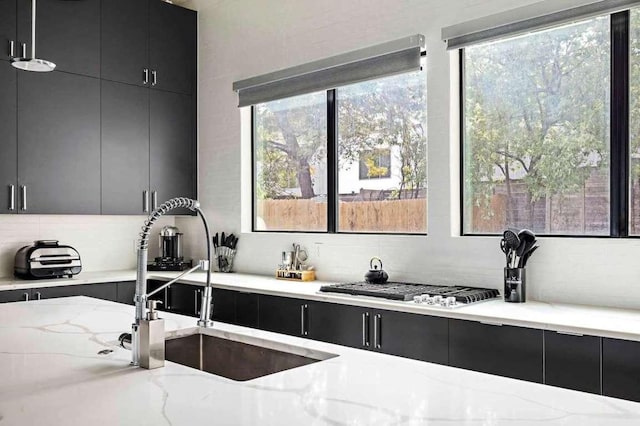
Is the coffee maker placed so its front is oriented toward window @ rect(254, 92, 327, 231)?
no

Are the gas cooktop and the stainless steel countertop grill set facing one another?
no

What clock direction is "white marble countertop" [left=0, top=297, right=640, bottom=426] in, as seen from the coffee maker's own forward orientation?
The white marble countertop is roughly at 12 o'clock from the coffee maker.

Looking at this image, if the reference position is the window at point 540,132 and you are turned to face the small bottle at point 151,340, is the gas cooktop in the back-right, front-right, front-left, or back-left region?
front-right

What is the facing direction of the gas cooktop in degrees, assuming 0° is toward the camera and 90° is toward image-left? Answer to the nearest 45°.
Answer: approximately 45°

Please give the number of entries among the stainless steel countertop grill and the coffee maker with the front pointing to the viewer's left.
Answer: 0

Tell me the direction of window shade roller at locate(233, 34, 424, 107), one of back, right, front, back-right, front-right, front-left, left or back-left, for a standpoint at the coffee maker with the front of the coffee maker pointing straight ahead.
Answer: front-left

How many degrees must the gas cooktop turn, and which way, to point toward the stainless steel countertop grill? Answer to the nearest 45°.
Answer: approximately 45° to its right

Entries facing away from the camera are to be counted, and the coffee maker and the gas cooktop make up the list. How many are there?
0

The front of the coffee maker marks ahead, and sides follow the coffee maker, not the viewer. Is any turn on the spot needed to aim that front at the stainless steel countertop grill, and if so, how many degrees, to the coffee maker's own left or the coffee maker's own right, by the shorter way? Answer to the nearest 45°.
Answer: approximately 45° to the coffee maker's own right

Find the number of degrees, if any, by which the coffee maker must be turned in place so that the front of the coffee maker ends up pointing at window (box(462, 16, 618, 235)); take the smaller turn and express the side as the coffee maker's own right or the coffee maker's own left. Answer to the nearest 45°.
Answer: approximately 45° to the coffee maker's own left

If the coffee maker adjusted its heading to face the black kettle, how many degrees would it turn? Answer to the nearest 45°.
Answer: approximately 45° to its left

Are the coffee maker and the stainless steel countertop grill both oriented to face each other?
no

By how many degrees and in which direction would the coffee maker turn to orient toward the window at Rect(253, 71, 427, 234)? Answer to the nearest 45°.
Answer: approximately 45° to its left

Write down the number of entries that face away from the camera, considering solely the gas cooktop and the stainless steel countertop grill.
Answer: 0

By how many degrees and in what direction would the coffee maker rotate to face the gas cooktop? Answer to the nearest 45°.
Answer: approximately 45° to its left

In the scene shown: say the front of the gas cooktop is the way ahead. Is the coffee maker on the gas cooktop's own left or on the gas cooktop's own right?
on the gas cooktop's own right

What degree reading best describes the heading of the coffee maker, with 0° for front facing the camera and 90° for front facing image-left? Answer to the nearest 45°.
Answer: approximately 0°
